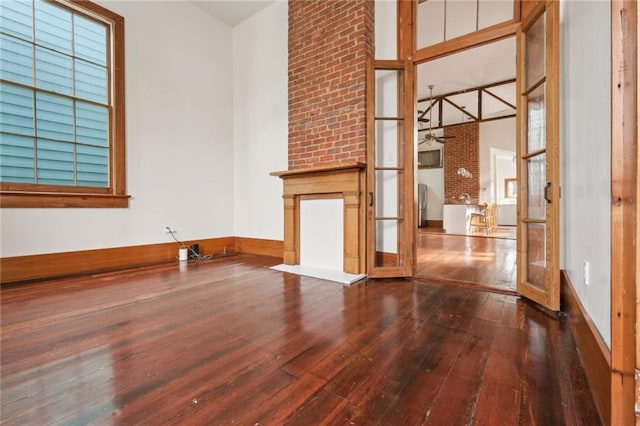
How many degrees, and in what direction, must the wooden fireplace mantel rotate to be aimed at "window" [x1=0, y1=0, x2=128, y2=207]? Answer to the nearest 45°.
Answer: approximately 45° to its right

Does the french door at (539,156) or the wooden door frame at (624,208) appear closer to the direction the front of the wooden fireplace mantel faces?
the wooden door frame

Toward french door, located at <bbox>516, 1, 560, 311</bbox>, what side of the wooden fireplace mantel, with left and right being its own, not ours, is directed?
left

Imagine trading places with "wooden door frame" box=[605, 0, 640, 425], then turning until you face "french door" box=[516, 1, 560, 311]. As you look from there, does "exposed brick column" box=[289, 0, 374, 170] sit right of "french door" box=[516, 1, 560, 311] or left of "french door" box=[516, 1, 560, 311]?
left

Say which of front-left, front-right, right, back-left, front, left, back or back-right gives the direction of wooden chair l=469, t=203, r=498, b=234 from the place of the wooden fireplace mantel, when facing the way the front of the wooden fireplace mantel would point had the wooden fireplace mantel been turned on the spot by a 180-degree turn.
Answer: front

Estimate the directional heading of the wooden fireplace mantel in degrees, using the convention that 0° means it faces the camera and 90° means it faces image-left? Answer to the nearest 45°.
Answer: approximately 45°
